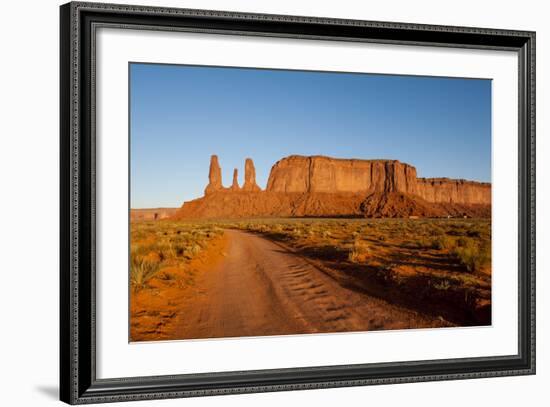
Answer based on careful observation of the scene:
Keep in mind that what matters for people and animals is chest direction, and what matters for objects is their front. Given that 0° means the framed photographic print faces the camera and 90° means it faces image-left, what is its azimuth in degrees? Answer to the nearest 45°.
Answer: approximately 315°
